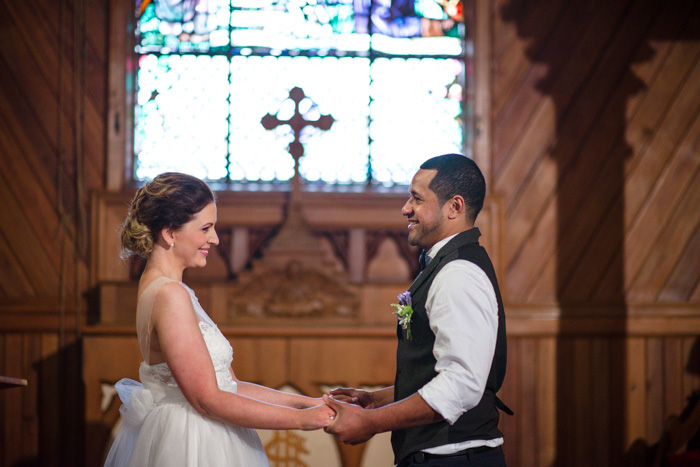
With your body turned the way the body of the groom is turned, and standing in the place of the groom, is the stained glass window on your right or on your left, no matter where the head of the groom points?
on your right

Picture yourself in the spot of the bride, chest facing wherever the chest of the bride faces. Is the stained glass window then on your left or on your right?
on your left

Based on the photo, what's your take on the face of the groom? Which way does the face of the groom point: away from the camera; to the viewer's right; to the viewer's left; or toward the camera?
to the viewer's left

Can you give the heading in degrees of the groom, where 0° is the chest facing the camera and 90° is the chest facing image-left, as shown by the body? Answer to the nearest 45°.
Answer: approximately 90°

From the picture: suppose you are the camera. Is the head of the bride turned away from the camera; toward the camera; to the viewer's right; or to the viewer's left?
to the viewer's right

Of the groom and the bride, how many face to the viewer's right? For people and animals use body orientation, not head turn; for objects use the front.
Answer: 1

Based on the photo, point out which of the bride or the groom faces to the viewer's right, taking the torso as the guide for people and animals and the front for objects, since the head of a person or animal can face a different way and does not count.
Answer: the bride

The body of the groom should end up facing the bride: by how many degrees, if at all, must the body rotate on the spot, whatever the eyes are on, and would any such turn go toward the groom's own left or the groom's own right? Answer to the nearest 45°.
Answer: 0° — they already face them

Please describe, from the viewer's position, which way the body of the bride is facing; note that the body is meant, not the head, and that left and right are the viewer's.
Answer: facing to the right of the viewer

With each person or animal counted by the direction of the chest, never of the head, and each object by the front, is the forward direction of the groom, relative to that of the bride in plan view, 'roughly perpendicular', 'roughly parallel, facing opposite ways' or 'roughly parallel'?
roughly parallel, facing opposite ways

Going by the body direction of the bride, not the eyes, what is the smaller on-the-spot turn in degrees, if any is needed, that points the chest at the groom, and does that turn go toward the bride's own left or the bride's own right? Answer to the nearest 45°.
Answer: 0° — they already face them

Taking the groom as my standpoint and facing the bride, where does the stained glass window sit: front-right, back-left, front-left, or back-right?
front-right

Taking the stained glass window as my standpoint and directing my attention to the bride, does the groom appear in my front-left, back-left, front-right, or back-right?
front-left

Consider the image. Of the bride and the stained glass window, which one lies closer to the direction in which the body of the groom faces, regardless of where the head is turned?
the bride
